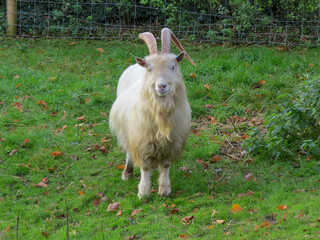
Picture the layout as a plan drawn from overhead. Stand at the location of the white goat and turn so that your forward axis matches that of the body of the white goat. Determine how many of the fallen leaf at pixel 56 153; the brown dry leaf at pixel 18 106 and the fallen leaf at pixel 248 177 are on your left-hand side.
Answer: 1

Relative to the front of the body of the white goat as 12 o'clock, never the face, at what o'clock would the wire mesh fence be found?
The wire mesh fence is roughly at 6 o'clock from the white goat.

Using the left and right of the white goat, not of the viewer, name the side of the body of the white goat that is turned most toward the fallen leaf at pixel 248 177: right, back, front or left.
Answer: left

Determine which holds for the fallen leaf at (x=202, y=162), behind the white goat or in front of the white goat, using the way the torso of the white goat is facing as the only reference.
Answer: behind

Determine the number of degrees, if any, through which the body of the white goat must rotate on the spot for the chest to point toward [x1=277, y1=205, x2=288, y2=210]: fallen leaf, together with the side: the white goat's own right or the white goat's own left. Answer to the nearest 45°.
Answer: approximately 45° to the white goat's own left

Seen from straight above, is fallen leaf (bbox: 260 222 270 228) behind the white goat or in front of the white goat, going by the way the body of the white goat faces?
in front

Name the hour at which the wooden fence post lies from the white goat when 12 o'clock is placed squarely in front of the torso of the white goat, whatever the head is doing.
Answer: The wooden fence post is roughly at 5 o'clock from the white goat.

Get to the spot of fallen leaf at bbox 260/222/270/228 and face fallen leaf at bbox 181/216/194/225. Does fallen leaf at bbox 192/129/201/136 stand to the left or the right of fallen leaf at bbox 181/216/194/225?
right

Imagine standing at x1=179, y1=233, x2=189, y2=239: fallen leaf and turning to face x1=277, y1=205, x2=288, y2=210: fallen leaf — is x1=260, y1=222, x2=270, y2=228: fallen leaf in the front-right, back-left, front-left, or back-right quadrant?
front-right

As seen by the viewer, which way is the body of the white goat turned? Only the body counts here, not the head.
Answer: toward the camera

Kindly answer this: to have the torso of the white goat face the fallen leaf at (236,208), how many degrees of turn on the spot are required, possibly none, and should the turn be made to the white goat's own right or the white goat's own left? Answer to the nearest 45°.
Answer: approximately 45° to the white goat's own left
